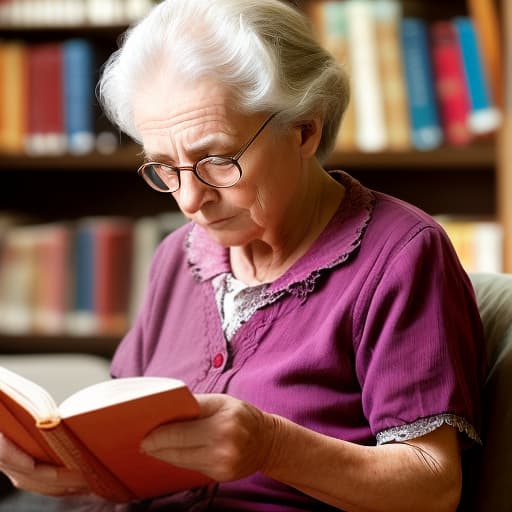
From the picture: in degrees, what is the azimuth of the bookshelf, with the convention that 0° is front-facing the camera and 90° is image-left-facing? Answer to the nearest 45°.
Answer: approximately 0°

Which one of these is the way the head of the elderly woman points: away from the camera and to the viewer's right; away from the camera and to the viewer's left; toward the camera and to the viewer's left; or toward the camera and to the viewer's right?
toward the camera and to the viewer's left

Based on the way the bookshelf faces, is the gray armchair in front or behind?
in front

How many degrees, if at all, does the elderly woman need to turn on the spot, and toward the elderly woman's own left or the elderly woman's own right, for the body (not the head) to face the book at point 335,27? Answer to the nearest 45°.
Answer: approximately 135° to the elderly woman's own right

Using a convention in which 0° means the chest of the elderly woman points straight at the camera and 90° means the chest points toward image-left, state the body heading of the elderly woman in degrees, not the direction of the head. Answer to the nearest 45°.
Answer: approximately 45°

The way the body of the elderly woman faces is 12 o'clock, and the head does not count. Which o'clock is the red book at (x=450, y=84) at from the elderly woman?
The red book is roughly at 5 o'clock from the elderly woman.

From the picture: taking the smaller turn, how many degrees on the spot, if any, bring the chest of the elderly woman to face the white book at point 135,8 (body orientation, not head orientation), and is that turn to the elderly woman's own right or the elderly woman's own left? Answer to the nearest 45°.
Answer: approximately 135° to the elderly woman's own right

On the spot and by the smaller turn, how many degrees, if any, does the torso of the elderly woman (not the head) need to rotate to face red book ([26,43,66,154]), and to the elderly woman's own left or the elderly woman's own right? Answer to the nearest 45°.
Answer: approximately 135° to the elderly woman's own right

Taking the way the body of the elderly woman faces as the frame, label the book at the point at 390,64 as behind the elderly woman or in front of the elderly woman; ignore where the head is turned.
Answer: behind

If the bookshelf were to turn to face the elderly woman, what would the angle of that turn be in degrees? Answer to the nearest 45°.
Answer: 0° — it already faces them

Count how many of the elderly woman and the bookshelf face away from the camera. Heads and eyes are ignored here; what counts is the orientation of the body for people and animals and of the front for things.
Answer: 0
